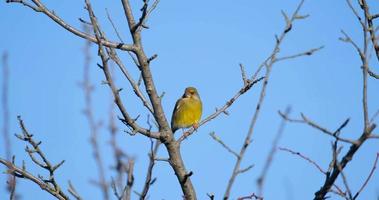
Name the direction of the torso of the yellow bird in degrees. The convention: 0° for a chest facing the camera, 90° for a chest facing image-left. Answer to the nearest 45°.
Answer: approximately 315°
